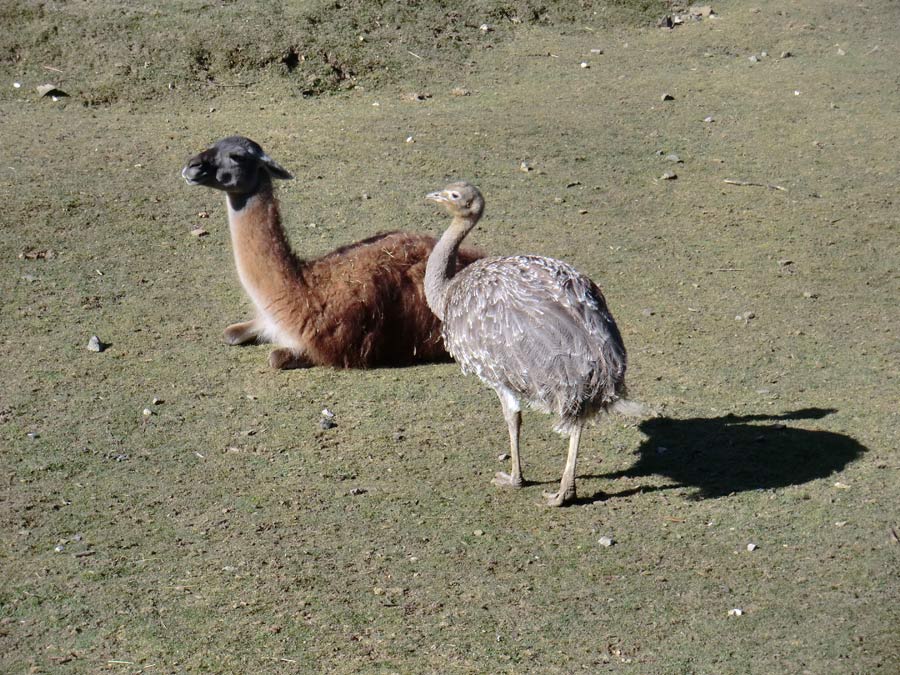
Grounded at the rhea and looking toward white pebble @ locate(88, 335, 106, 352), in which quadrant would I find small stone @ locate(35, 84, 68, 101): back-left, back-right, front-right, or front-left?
front-right

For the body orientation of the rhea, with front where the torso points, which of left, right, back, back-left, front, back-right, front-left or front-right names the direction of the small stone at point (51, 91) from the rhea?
front-right

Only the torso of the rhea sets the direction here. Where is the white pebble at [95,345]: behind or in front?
in front

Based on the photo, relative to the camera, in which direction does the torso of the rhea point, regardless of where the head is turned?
to the viewer's left
